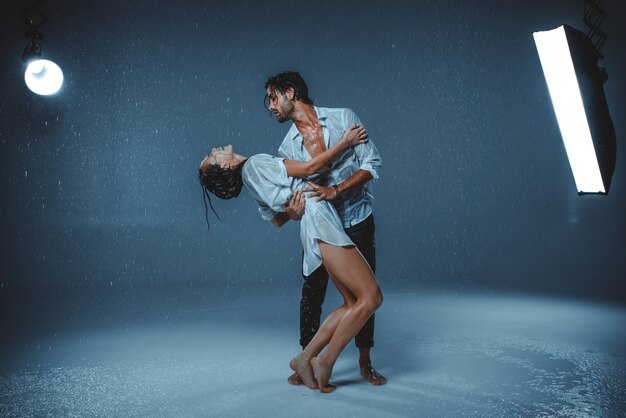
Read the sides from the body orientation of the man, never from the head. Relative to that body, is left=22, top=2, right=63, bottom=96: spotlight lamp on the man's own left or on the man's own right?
on the man's own right

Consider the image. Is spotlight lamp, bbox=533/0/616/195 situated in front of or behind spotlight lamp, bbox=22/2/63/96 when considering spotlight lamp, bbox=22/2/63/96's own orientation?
in front

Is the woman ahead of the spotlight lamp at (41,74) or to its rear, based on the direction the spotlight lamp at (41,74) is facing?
ahead

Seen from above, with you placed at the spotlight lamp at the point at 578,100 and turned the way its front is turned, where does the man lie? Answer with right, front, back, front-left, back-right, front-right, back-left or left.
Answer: front-right

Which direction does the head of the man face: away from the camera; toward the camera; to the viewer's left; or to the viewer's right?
to the viewer's left

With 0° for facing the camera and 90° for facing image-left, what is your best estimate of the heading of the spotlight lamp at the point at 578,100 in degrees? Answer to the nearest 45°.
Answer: approximately 45°

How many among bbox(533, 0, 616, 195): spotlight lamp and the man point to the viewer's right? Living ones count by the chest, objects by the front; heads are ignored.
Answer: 0

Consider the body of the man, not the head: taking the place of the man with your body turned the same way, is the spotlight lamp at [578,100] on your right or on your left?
on your left

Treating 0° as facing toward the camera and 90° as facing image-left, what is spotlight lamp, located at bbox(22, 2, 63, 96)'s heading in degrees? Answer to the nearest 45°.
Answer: approximately 315°
